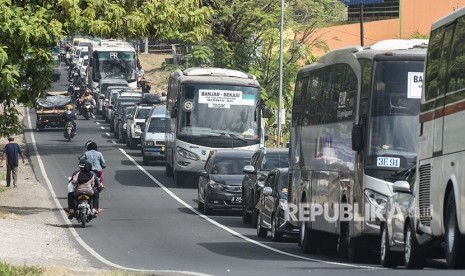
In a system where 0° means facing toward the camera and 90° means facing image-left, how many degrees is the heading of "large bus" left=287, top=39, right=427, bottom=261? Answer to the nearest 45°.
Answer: approximately 315°

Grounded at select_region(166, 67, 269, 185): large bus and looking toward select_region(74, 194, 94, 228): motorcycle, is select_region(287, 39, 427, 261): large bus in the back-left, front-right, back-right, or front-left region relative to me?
front-left

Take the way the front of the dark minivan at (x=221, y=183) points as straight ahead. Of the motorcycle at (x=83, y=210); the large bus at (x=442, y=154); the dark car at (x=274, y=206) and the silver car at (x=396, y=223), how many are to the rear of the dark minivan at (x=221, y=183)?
0

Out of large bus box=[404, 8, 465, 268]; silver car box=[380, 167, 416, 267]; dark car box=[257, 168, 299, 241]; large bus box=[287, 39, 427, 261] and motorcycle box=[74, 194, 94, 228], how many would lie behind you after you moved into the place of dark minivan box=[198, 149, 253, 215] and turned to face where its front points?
0

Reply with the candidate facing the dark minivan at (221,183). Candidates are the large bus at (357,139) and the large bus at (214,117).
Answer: the large bus at (214,117)

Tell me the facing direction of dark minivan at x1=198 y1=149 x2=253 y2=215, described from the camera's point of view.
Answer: facing the viewer

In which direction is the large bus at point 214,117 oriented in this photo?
toward the camera

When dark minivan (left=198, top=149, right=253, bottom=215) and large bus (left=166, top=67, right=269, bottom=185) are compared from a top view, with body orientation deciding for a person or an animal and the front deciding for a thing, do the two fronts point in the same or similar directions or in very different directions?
same or similar directions

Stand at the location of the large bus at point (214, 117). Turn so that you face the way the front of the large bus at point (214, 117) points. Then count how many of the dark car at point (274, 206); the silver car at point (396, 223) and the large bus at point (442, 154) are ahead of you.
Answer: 3

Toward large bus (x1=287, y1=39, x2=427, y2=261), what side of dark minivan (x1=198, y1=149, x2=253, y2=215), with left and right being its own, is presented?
front

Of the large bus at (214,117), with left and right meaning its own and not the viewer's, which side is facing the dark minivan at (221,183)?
front

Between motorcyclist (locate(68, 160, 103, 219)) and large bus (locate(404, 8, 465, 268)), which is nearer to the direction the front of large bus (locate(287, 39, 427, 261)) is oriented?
the large bus

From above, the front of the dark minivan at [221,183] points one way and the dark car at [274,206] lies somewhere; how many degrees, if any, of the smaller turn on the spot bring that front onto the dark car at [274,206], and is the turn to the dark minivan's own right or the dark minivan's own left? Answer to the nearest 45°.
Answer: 0° — it already faces it

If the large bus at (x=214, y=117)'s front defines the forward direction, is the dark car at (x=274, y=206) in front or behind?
in front

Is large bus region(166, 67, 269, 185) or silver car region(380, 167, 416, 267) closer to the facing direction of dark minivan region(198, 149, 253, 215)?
the silver car

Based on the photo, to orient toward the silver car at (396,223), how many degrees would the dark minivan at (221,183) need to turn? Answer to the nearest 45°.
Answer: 0° — it already faces it

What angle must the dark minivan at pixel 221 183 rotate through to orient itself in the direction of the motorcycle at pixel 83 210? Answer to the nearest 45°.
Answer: approximately 45° to its right

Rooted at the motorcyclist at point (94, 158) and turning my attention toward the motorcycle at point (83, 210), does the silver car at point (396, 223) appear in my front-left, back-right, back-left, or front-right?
front-left
